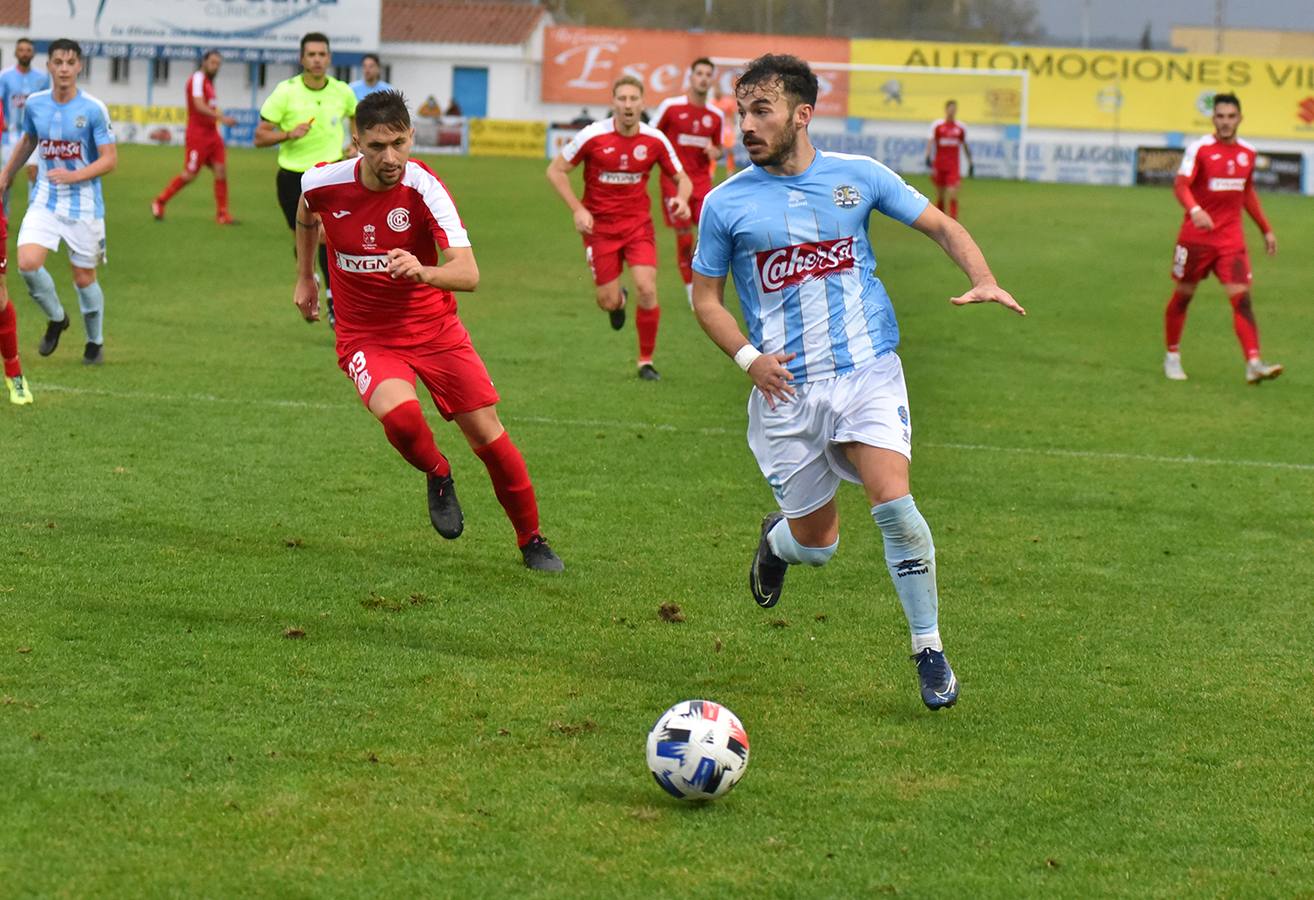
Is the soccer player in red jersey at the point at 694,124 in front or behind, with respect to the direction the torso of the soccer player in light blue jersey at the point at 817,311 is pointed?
behind

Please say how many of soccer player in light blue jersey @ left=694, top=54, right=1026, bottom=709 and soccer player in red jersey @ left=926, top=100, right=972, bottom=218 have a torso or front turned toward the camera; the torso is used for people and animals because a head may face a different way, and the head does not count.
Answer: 2

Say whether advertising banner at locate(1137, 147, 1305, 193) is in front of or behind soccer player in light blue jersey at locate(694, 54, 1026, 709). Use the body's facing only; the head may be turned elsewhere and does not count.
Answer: behind

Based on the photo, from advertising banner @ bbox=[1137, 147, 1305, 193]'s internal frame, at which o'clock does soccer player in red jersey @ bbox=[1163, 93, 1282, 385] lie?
The soccer player in red jersey is roughly at 12 o'clock from the advertising banner.

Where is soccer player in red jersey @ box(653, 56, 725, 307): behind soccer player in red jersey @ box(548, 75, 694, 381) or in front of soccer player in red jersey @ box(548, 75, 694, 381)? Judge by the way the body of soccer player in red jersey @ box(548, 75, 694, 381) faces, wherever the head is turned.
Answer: behind

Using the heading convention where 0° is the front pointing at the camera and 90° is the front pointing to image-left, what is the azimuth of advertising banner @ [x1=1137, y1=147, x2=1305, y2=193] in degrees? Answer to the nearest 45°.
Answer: approximately 0°

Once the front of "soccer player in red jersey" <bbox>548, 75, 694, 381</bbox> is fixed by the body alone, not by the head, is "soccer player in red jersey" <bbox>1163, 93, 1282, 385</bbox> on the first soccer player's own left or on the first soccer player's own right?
on the first soccer player's own left

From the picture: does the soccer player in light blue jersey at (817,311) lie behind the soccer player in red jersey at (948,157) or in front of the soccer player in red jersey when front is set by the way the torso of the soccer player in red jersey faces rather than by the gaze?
in front

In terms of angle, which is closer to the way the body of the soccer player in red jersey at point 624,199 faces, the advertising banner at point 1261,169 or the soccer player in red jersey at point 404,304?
the soccer player in red jersey
